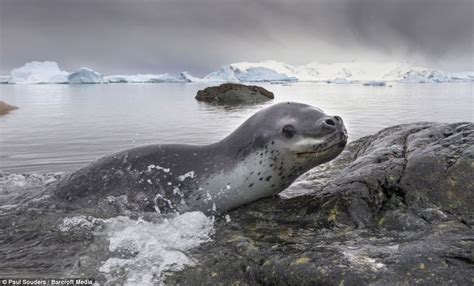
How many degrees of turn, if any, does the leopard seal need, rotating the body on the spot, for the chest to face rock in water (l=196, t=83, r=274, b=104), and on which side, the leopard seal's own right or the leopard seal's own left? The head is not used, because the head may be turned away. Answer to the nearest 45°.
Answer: approximately 90° to the leopard seal's own left

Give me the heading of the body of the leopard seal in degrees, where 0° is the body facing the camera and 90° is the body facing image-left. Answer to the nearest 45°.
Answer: approximately 270°
